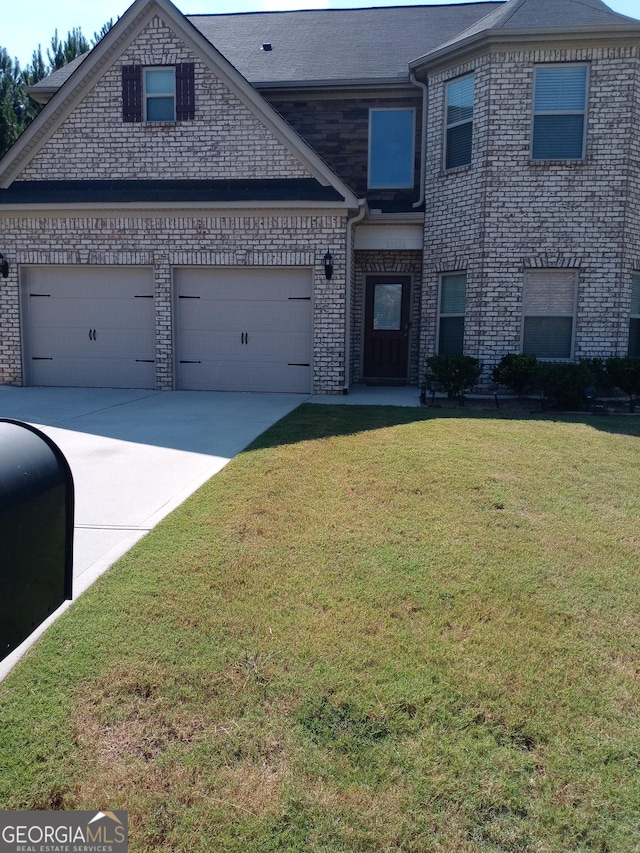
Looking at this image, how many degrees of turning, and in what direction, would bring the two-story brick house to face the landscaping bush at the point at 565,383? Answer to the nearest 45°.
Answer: approximately 45° to its left

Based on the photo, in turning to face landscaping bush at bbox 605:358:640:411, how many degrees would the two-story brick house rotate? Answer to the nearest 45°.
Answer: approximately 45° to its left

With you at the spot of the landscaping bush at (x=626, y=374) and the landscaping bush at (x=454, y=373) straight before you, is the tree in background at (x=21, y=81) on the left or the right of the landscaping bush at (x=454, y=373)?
right

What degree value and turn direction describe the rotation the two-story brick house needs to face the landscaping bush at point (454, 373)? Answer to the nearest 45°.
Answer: approximately 45° to its left

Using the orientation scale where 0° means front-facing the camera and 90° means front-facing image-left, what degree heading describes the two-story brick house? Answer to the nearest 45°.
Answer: approximately 0°

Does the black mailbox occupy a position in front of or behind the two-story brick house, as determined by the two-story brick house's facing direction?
in front

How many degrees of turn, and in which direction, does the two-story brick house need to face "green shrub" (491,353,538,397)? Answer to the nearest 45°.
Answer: approximately 45° to its left

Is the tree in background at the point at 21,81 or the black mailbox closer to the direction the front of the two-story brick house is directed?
the black mailbox
